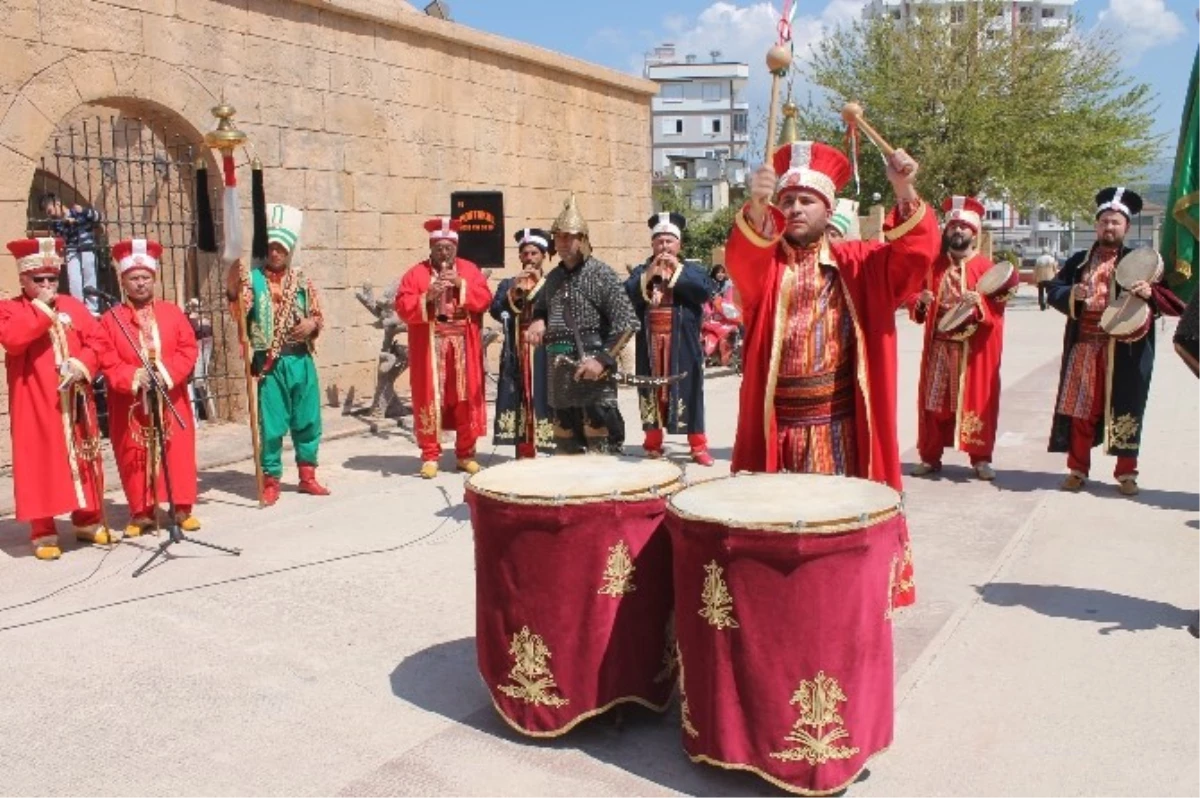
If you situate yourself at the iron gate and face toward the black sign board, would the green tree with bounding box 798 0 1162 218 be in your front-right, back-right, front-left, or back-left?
front-left

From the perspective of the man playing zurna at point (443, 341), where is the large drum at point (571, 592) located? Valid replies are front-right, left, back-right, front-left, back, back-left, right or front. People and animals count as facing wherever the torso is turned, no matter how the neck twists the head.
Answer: front

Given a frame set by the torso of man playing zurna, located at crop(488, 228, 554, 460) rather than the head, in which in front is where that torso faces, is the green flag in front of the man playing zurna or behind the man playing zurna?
in front

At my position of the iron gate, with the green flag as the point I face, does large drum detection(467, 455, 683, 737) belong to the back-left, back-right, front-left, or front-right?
front-right

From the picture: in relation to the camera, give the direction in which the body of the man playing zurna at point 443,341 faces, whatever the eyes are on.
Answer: toward the camera

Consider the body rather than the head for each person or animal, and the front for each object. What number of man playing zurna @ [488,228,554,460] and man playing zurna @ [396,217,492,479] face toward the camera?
2

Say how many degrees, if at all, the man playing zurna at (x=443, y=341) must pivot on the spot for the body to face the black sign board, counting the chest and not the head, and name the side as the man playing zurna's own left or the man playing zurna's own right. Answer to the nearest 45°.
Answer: approximately 180°

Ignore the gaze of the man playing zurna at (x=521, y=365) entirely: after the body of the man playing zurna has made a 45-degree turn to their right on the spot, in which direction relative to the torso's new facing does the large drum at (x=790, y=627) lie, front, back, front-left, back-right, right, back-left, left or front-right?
front-left

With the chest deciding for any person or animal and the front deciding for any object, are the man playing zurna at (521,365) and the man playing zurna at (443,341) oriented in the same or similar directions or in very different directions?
same or similar directions

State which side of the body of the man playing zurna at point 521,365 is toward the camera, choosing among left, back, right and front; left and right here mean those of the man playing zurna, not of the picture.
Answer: front

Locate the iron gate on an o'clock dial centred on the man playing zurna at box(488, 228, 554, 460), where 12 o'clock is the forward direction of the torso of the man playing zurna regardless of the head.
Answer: The iron gate is roughly at 4 o'clock from the man playing zurna.
